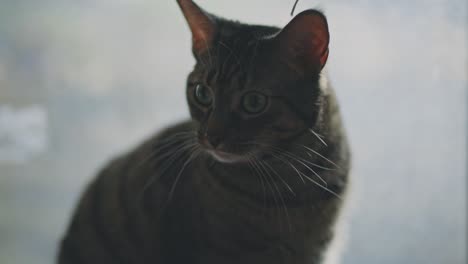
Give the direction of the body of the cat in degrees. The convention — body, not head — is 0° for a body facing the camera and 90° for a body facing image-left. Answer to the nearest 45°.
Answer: approximately 270°
